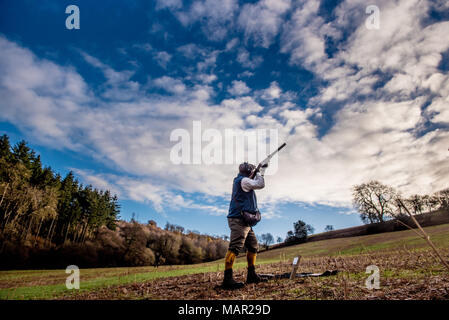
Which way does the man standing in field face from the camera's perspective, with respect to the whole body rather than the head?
to the viewer's right
